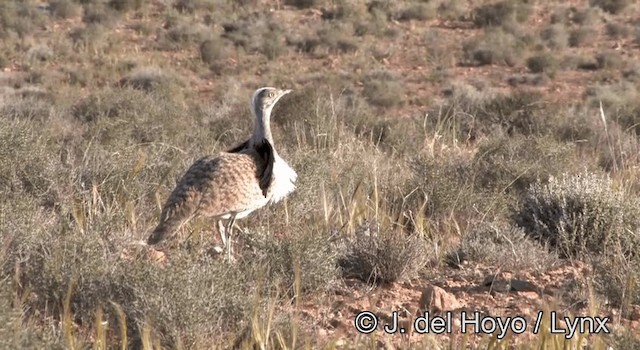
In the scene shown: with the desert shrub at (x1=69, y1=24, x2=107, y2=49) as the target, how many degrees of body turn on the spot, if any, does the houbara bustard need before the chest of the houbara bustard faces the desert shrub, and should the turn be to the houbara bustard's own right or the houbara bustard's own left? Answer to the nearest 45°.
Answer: approximately 90° to the houbara bustard's own left

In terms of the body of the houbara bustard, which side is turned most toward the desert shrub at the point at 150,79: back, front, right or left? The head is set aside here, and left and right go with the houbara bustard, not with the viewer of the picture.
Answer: left

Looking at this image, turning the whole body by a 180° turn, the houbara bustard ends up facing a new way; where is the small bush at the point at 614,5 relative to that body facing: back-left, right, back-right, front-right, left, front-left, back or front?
back-right

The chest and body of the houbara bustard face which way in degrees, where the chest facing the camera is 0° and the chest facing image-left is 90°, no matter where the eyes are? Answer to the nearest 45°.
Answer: approximately 270°

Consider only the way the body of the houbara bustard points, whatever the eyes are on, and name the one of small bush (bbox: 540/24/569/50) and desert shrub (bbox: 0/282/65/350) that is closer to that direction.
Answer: the small bush

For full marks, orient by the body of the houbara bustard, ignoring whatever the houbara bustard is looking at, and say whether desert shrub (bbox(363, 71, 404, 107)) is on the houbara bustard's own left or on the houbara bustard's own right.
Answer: on the houbara bustard's own left

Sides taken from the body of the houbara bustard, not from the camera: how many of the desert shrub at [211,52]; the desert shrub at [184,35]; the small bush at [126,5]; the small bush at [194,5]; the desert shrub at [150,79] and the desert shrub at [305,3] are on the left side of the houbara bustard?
6

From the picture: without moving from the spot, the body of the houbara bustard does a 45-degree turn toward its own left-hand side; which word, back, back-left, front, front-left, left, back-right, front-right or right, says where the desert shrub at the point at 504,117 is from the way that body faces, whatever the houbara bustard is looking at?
front

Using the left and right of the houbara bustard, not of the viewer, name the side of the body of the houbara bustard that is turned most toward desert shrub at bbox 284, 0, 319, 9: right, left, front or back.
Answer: left

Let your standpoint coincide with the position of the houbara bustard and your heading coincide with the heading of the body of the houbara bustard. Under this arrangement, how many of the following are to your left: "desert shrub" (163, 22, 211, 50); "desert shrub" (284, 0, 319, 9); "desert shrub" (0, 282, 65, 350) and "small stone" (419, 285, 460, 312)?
2

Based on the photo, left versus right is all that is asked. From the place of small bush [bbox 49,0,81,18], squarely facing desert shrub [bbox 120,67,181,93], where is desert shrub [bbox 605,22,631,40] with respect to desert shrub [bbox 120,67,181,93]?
left

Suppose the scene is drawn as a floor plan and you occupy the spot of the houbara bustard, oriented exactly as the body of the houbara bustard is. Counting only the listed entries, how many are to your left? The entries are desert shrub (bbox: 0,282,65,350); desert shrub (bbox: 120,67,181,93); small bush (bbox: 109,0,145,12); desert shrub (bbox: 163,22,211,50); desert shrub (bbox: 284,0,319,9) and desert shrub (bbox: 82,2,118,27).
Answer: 5

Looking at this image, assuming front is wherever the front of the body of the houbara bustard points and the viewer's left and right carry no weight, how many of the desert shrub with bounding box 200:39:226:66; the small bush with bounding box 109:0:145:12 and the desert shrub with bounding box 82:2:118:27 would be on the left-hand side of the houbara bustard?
3

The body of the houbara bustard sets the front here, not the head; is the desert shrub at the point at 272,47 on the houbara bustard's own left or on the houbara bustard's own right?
on the houbara bustard's own left

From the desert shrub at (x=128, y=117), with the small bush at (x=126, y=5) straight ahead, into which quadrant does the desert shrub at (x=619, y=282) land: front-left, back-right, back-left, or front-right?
back-right

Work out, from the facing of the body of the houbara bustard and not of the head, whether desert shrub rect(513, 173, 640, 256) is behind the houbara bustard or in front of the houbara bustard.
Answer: in front

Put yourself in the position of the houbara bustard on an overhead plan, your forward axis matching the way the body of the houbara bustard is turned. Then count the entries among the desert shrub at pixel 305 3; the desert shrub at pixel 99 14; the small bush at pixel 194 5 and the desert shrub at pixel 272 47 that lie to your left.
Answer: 4

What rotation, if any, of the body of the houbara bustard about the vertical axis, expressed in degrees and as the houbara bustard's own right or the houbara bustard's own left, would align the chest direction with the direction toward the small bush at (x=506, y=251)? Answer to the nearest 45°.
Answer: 0° — it already faces it

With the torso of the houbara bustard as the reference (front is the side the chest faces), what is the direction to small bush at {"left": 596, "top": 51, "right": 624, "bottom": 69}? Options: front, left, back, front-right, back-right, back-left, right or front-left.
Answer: front-left
